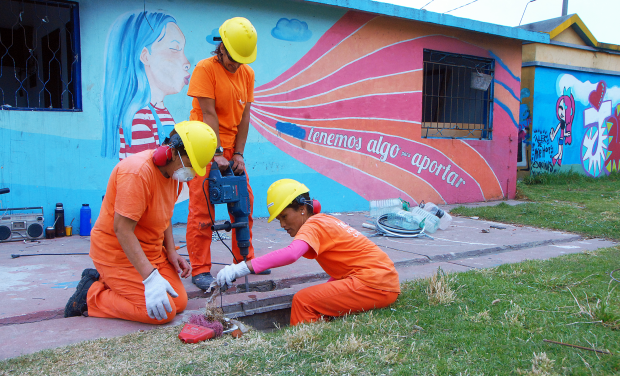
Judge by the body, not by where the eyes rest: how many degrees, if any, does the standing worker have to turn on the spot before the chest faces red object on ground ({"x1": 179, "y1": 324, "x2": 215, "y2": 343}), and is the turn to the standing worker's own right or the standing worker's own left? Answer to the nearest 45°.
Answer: approximately 45° to the standing worker's own right

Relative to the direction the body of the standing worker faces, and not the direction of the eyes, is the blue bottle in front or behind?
behind

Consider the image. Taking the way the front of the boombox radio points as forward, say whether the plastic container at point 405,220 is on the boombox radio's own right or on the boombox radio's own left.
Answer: on the boombox radio's own left

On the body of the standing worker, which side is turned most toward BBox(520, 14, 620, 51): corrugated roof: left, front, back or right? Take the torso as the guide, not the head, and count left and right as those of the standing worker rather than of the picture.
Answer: left

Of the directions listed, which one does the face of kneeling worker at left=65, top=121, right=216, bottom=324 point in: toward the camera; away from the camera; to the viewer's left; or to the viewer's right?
to the viewer's right
